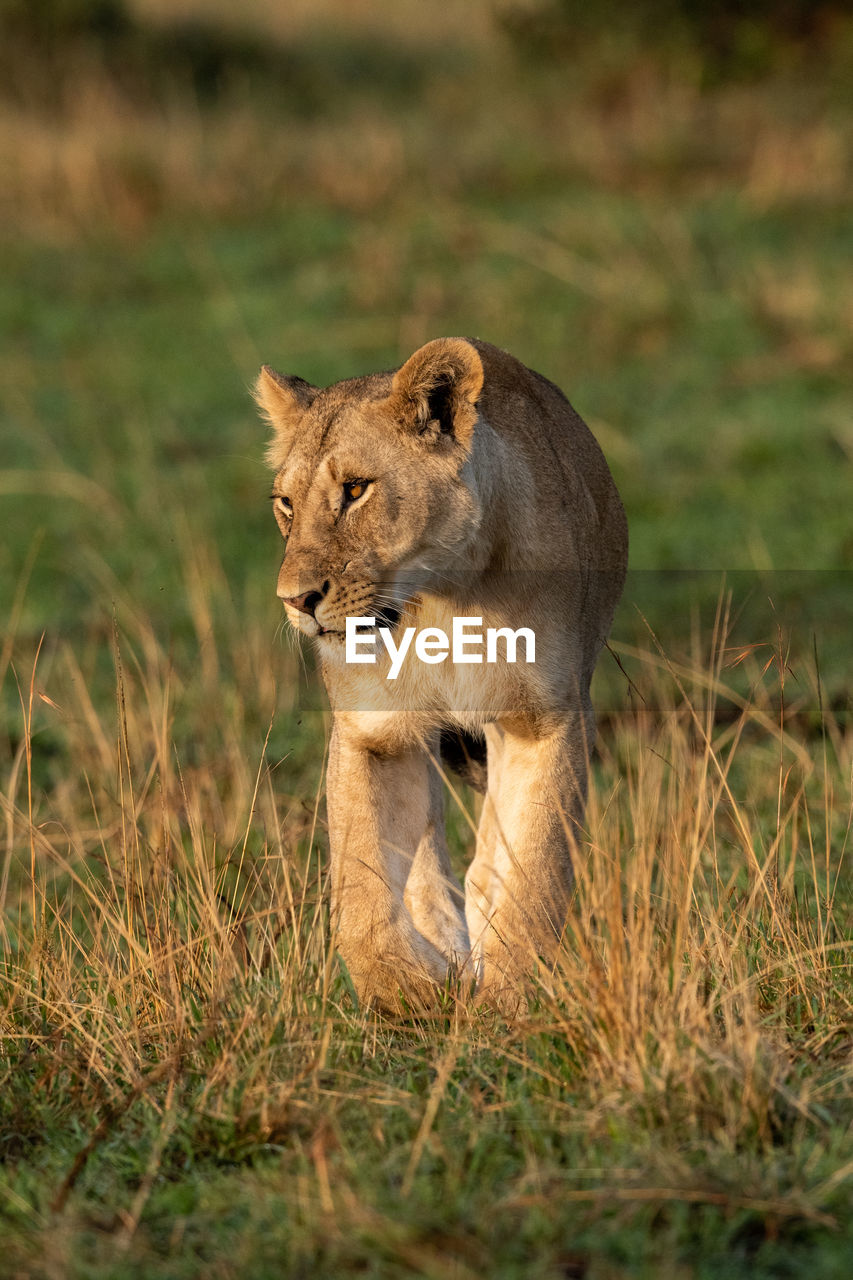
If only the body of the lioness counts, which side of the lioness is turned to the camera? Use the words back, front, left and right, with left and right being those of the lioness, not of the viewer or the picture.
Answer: front
